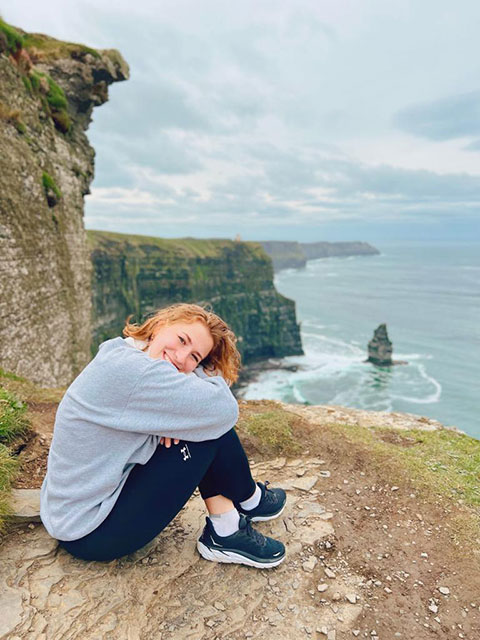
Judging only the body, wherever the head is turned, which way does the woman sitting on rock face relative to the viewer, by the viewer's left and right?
facing to the right of the viewer

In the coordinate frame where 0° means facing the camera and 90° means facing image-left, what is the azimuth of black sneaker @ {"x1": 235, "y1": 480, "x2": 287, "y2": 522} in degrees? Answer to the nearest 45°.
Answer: approximately 270°

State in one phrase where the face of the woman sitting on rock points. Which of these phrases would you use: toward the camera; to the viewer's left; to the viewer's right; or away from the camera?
toward the camera
